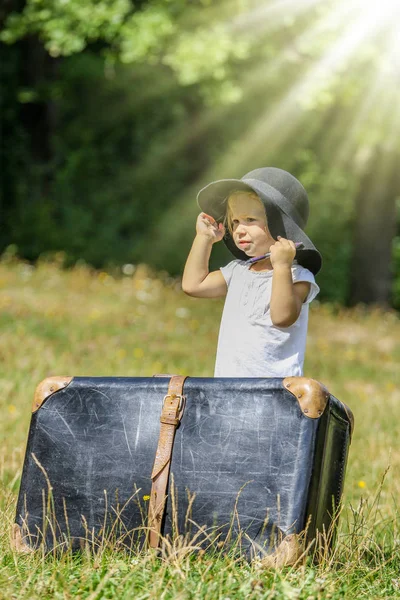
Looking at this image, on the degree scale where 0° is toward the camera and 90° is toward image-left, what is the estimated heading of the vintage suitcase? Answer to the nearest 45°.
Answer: approximately 0°

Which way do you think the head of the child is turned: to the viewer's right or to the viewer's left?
to the viewer's left

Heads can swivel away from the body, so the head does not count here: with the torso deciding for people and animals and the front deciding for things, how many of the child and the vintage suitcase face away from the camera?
0

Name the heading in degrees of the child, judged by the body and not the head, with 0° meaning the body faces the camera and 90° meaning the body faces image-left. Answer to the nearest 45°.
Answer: approximately 45°

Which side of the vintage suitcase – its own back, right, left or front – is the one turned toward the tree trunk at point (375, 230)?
back

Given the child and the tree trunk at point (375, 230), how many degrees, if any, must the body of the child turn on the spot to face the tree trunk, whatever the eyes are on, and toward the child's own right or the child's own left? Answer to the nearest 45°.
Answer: approximately 135° to the child's own right
